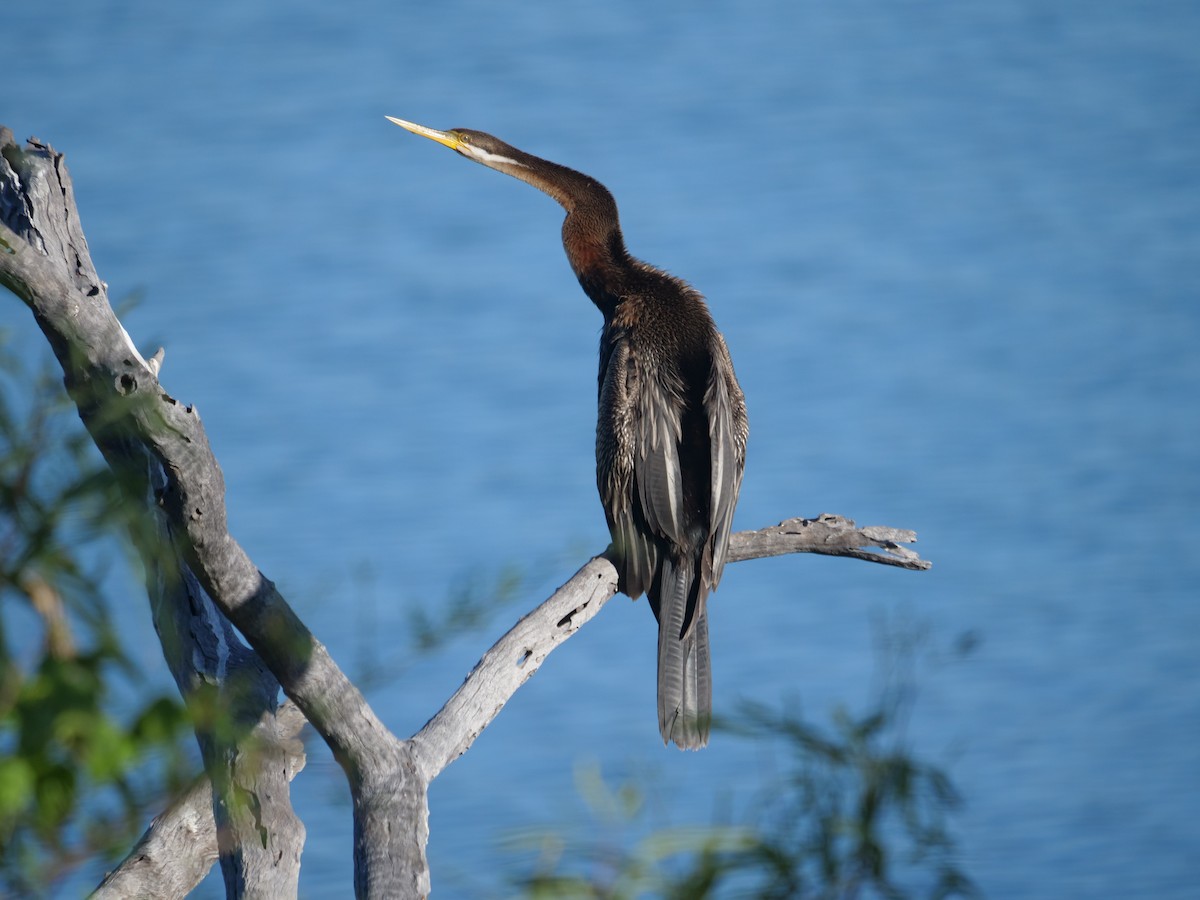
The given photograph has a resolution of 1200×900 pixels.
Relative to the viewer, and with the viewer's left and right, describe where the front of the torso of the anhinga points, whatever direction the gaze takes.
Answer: facing away from the viewer and to the left of the viewer
